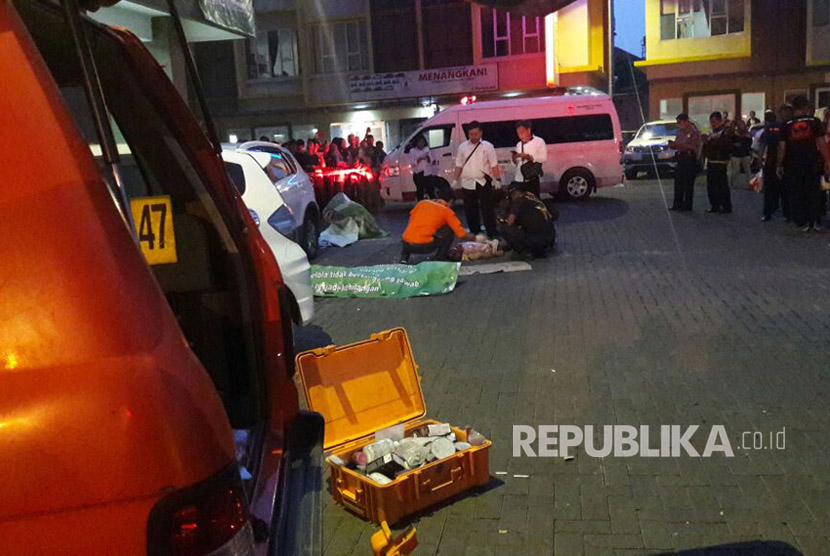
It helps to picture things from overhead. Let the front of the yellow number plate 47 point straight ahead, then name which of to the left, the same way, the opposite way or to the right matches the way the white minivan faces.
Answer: to the right

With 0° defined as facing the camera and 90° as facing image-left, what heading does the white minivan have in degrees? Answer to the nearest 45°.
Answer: approximately 90°

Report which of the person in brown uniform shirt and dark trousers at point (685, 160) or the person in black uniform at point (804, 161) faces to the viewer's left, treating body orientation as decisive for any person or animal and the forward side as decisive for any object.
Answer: the person in brown uniform shirt and dark trousers at point (685, 160)

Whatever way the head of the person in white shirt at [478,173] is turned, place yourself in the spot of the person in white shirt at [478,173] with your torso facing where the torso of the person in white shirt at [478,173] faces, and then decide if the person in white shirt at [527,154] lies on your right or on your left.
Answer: on your left

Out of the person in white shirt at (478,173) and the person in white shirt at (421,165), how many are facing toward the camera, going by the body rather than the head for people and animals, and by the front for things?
2

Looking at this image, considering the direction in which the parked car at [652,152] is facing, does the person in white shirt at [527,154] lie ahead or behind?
ahead

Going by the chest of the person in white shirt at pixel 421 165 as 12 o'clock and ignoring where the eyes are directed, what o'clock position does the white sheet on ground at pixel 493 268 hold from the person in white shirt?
The white sheet on ground is roughly at 12 o'clock from the person in white shirt.

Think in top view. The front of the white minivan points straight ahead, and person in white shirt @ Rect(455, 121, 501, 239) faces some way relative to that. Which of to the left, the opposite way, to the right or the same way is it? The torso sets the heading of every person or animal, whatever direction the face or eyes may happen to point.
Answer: to the left

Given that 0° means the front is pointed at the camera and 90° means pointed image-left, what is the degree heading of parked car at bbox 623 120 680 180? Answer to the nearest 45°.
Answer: approximately 45°

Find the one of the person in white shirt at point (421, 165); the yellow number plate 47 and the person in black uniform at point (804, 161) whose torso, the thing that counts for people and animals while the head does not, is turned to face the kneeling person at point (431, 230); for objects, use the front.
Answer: the person in white shirt
